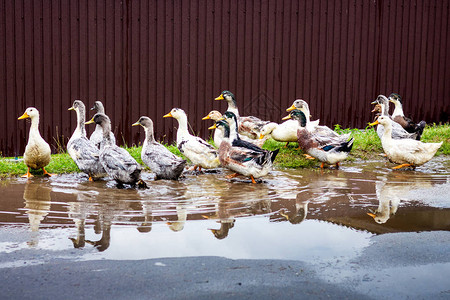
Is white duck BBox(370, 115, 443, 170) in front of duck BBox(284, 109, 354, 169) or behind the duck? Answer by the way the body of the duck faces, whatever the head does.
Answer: behind

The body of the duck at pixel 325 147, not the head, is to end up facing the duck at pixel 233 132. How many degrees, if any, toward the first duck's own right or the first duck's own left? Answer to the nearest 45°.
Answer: approximately 45° to the first duck's own left

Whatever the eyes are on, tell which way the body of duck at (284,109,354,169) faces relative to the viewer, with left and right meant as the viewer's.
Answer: facing to the left of the viewer

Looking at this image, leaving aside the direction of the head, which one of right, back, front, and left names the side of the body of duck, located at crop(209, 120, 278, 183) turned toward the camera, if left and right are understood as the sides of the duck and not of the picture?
left

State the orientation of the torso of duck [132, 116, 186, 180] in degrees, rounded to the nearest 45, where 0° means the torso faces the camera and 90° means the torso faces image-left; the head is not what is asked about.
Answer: approximately 90°

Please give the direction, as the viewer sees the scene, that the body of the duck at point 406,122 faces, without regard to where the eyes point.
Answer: to the viewer's left

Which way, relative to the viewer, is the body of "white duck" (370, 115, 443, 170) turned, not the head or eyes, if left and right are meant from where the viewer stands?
facing to the left of the viewer

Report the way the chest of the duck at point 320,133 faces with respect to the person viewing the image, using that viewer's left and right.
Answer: facing to the left of the viewer

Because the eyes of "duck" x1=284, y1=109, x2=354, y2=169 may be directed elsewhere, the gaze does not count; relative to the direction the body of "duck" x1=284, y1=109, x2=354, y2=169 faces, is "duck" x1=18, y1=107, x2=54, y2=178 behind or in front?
in front

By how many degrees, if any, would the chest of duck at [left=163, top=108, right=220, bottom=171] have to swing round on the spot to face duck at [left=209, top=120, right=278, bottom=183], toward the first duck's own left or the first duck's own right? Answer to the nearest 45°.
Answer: approximately 135° to the first duck's own left

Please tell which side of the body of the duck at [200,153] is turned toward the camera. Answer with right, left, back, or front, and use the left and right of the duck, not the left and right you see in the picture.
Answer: left

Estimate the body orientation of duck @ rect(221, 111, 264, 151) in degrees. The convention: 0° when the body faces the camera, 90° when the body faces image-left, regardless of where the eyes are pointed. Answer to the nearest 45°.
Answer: approximately 90°

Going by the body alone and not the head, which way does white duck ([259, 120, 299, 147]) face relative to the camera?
to the viewer's left
